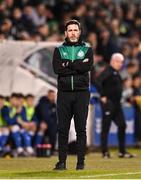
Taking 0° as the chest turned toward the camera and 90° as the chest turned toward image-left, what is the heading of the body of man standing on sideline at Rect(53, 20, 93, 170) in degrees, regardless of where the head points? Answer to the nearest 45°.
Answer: approximately 0°

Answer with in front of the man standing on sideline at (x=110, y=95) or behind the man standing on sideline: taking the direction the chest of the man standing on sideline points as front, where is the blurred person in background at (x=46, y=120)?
behind

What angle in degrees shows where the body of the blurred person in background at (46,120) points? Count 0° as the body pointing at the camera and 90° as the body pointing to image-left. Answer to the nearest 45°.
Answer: approximately 315°

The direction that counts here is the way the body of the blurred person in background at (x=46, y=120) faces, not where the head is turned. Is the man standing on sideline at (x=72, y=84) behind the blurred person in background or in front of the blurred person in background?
in front

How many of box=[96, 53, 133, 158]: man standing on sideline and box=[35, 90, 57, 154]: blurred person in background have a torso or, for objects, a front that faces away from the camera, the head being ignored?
0

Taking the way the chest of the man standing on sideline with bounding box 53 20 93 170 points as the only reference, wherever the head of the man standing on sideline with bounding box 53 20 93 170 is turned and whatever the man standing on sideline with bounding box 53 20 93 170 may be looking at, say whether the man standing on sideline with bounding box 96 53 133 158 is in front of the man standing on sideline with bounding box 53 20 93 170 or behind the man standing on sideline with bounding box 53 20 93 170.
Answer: behind

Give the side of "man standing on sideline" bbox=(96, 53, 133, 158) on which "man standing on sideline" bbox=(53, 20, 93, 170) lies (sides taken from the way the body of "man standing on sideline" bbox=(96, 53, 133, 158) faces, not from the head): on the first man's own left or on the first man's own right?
on the first man's own right

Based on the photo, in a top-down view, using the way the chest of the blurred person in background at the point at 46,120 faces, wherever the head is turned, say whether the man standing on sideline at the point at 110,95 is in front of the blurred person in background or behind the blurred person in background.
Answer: in front

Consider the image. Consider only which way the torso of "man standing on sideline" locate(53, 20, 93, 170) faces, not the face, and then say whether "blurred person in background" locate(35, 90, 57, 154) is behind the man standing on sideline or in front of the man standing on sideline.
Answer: behind

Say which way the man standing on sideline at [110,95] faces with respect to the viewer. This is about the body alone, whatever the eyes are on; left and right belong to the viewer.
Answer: facing the viewer and to the right of the viewer
